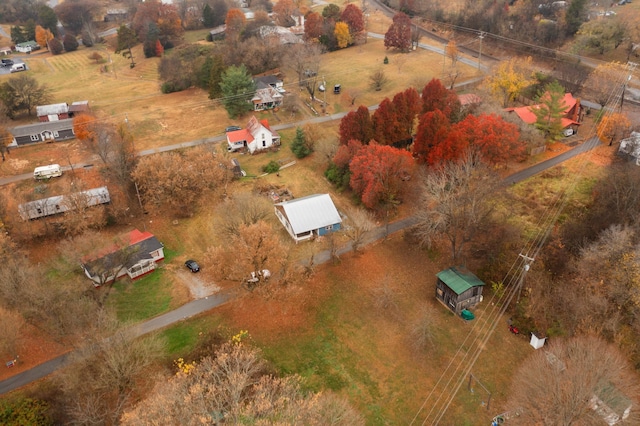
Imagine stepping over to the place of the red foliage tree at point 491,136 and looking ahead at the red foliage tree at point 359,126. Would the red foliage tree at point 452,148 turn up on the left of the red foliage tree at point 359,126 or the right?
left

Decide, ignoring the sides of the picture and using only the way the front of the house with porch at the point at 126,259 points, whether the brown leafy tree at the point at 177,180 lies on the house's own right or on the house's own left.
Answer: on the house's own left

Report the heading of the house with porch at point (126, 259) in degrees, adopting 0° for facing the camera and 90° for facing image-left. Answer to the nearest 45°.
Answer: approximately 315°

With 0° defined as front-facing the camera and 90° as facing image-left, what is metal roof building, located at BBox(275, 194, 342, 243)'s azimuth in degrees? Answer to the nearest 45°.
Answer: approximately 315°
